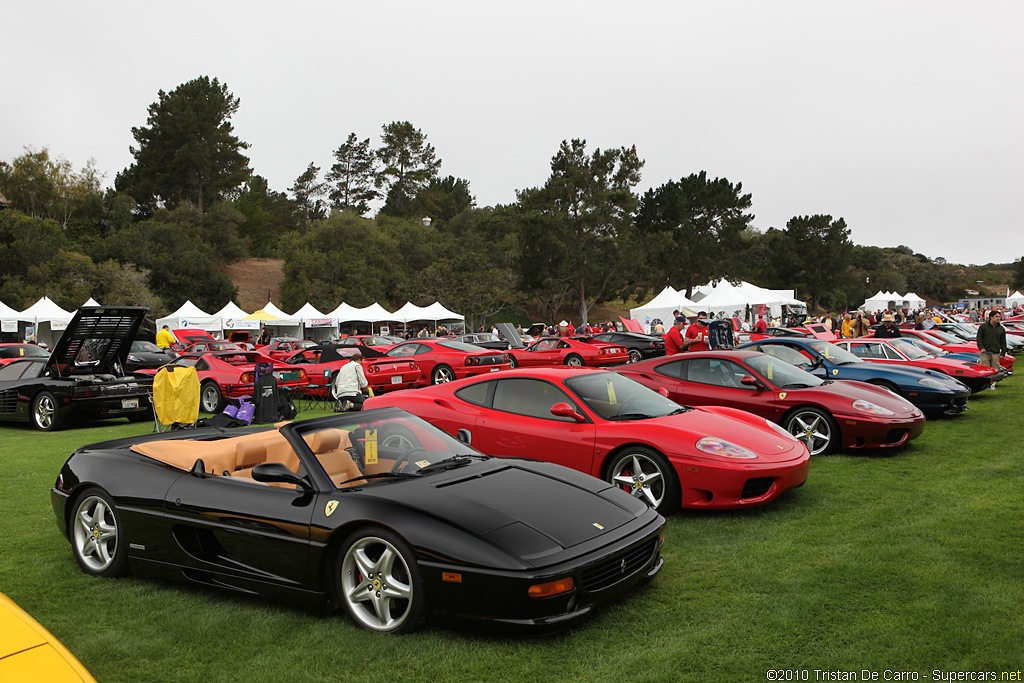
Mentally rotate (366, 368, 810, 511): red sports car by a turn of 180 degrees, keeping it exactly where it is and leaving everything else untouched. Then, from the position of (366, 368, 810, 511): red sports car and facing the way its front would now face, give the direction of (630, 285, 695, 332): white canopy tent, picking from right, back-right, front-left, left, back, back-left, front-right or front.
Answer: front-right

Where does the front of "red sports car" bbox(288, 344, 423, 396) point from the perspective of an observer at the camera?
facing away from the viewer and to the left of the viewer

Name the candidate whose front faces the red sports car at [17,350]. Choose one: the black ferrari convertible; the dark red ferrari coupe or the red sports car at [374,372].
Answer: the red sports car at [374,372]

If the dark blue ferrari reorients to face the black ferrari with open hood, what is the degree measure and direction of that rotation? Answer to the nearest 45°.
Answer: approximately 135° to its right

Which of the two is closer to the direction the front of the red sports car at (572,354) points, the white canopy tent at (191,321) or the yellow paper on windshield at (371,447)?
the white canopy tent

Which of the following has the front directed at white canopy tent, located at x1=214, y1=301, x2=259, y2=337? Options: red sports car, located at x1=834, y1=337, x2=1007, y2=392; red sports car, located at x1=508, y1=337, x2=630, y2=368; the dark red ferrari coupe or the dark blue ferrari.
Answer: red sports car, located at x1=508, y1=337, x2=630, y2=368

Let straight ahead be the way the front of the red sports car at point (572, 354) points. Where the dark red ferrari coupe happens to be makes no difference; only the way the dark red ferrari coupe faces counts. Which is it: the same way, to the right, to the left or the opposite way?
the opposite way

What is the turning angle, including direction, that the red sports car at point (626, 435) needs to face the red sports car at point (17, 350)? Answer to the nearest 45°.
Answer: approximately 180°

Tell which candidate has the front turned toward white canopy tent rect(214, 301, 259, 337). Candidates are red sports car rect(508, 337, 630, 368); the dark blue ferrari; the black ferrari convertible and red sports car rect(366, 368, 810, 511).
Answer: red sports car rect(508, 337, 630, 368)

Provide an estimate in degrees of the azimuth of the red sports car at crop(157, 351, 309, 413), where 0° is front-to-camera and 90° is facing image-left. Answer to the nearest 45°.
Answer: approximately 135°

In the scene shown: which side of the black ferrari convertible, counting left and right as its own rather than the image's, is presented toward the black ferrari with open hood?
back

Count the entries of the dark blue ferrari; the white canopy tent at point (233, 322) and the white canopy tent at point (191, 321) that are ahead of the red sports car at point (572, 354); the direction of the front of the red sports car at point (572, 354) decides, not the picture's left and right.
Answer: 2

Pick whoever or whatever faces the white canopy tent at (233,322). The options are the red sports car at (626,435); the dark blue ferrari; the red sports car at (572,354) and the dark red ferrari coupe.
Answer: the red sports car at (572,354)
